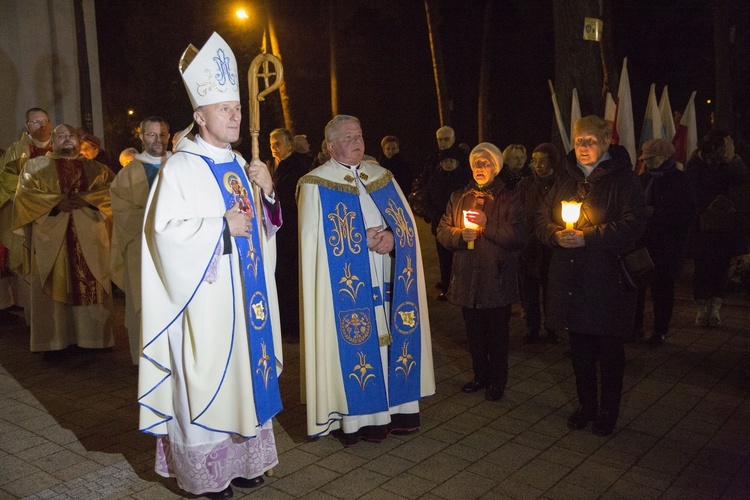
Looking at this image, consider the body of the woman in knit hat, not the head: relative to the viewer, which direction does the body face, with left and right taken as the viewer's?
facing the viewer and to the left of the viewer

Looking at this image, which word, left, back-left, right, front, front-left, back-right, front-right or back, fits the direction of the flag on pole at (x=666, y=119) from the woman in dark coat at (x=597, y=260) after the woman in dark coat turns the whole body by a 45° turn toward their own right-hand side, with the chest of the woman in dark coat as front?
right

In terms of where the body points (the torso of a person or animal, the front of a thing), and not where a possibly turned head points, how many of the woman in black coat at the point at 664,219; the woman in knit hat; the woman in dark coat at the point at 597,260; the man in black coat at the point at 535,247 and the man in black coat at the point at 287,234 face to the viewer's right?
0

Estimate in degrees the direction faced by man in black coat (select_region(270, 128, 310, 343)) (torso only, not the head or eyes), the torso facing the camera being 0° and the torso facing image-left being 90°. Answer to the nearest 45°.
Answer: approximately 45°

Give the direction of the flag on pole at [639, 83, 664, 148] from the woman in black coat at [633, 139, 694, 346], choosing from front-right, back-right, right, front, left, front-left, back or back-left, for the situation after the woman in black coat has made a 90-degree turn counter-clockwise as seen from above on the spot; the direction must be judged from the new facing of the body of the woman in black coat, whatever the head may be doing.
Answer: back-left

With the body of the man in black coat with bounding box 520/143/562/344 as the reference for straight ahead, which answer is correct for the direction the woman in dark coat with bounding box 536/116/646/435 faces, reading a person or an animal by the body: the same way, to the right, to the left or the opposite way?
the same way

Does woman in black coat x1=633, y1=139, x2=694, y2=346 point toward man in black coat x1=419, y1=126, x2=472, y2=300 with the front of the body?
no

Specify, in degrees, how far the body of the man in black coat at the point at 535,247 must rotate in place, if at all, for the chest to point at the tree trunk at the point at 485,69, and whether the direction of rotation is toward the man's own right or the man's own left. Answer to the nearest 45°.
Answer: approximately 135° to the man's own right

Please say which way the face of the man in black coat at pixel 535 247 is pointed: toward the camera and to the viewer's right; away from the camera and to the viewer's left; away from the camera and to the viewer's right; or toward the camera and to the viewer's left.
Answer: toward the camera and to the viewer's left

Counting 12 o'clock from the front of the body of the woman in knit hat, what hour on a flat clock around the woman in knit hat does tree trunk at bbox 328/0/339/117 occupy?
The tree trunk is roughly at 4 o'clock from the woman in knit hat.

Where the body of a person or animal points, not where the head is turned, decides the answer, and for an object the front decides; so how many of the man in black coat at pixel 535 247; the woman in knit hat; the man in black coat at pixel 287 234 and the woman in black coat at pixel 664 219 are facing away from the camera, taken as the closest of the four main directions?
0

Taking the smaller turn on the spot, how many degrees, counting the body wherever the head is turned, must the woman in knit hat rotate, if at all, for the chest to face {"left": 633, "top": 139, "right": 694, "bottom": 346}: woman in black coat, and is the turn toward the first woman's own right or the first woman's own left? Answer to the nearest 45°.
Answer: approximately 180°

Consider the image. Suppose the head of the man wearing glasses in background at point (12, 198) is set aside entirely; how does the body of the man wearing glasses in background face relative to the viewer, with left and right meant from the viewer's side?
facing the viewer and to the right of the viewer

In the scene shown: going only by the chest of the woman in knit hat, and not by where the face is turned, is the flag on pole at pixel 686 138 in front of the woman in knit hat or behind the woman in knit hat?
behind

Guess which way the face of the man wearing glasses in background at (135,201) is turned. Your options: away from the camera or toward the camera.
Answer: toward the camera
